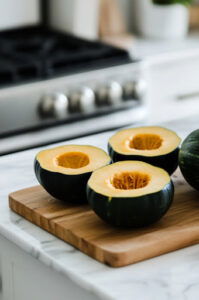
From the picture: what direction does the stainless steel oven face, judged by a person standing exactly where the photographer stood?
facing the viewer and to the right of the viewer

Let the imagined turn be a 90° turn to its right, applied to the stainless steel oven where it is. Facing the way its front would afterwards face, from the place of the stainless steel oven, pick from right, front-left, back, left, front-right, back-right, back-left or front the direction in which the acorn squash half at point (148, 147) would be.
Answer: front-left

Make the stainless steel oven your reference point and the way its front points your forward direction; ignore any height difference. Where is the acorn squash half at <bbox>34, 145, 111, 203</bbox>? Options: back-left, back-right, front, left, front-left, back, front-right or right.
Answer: front-right

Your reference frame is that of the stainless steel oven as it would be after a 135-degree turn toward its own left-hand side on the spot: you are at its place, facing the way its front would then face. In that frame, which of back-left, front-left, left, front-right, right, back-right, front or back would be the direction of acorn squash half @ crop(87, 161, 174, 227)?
back

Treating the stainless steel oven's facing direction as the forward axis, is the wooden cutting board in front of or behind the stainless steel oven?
in front
